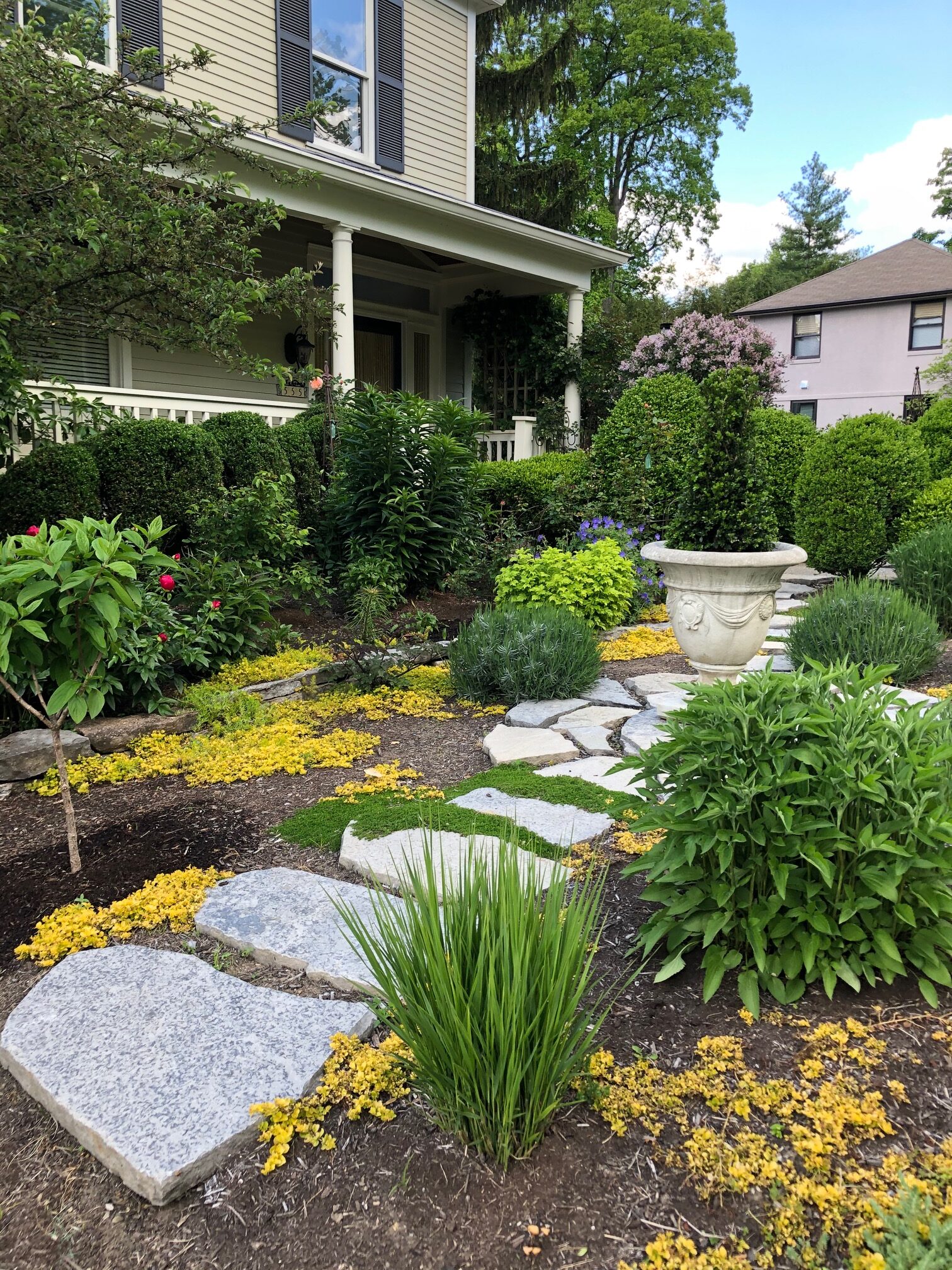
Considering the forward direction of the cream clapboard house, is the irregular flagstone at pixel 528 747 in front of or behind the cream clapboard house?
in front

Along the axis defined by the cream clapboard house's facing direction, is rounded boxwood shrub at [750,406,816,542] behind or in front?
in front

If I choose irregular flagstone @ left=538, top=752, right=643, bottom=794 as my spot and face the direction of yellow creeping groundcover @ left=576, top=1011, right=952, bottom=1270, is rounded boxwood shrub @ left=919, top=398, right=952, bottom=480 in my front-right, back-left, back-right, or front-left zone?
back-left

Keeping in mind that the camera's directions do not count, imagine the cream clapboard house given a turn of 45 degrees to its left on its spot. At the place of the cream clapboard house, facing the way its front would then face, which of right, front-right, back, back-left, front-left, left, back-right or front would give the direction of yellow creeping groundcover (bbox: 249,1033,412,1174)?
right

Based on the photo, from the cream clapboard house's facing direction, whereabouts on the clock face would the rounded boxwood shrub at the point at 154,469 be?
The rounded boxwood shrub is roughly at 2 o'clock from the cream clapboard house.

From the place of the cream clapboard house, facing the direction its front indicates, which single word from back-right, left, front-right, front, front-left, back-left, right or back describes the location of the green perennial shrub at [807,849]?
front-right

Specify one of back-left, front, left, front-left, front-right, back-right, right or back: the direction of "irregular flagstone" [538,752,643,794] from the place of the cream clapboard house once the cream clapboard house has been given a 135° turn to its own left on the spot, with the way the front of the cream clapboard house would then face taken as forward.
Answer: back

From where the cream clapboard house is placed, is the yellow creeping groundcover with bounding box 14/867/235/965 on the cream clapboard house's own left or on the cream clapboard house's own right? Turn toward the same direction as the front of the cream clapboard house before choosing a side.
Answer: on the cream clapboard house's own right

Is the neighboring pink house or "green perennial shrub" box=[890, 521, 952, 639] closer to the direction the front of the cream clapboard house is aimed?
the green perennial shrub

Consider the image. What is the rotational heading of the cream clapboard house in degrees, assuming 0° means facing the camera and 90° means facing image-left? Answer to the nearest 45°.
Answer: approximately 315°

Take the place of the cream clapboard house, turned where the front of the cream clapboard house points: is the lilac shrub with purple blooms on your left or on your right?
on your left

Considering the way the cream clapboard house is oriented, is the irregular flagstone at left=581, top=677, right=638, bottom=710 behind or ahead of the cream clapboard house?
ahead

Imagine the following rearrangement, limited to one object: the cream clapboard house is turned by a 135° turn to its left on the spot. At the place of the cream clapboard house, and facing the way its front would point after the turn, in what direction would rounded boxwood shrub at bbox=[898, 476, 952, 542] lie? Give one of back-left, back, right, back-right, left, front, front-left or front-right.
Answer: back-right

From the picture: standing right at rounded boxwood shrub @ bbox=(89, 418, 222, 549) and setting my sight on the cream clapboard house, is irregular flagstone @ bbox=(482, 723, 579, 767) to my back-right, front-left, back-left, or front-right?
back-right

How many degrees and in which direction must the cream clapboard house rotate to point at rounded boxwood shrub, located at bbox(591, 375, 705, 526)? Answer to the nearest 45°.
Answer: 0° — it already faces it
